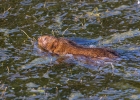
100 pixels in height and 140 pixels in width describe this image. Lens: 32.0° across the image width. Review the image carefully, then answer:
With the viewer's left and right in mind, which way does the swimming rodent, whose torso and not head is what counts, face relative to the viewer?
facing to the left of the viewer
